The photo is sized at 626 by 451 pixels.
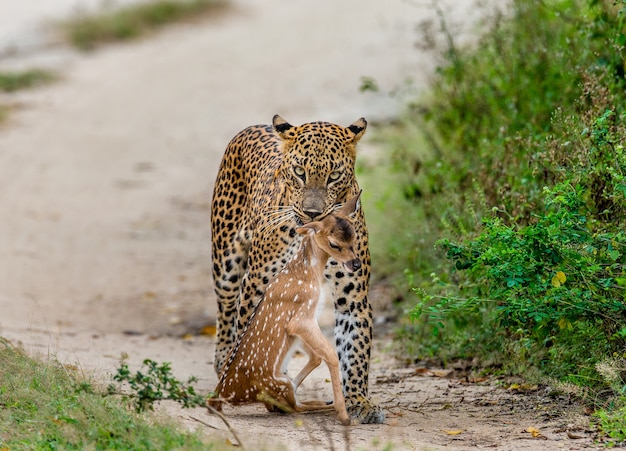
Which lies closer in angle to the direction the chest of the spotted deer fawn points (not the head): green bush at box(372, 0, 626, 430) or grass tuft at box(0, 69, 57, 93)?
the green bush

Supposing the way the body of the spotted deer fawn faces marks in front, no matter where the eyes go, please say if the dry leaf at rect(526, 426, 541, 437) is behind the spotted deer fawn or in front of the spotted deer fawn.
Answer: in front

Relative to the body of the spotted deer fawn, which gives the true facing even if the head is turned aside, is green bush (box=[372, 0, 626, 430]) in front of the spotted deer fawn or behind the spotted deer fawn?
in front

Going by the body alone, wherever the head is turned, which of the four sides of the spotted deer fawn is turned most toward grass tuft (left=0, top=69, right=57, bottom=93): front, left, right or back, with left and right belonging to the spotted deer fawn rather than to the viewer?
left

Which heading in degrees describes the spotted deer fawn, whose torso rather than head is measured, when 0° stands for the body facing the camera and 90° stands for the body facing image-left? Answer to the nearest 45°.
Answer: approximately 270°
